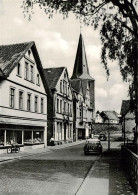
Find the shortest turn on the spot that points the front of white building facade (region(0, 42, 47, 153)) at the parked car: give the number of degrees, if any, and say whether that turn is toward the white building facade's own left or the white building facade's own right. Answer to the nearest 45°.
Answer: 0° — it already faces it

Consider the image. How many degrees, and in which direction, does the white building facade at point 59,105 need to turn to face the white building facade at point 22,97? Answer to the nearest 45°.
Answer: approximately 45° to its right

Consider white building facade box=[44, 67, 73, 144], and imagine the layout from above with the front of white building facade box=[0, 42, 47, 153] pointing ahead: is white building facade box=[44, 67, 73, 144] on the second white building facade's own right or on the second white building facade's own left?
on the second white building facade's own left

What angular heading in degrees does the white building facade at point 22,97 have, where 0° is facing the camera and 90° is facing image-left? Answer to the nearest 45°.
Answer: approximately 315°

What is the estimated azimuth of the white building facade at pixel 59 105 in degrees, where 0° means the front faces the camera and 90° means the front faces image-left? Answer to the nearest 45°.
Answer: approximately 315°

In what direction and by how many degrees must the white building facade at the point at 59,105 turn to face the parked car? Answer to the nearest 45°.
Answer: approximately 45° to its right

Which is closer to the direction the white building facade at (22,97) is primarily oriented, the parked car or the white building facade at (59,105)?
the parked car
